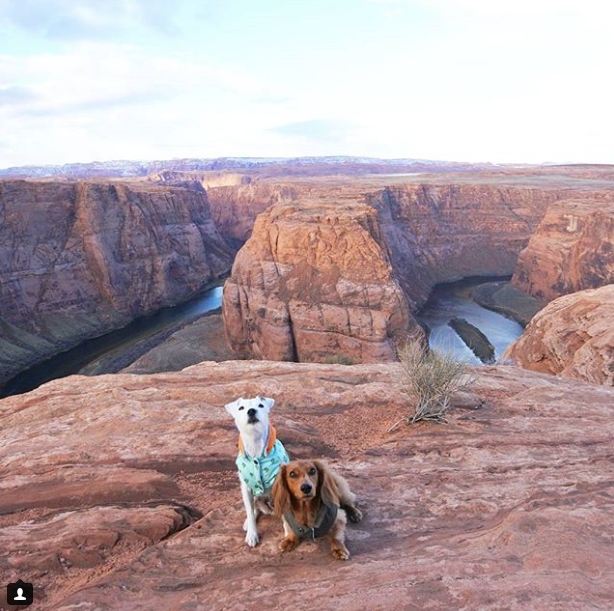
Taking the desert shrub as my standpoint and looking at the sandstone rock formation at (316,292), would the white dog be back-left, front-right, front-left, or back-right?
back-left

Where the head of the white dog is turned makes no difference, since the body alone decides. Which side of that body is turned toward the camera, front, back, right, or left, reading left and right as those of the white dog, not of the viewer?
front

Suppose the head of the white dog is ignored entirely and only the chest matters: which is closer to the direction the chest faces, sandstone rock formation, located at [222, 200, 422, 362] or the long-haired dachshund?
the long-haired dachshund

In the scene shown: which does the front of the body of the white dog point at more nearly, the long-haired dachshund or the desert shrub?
the long-haired dachshund

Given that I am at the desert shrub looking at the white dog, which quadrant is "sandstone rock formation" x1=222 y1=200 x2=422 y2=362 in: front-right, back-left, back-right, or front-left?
back-right

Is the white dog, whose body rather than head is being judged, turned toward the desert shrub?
no

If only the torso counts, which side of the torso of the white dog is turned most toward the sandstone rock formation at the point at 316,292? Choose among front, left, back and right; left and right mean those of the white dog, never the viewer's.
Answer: back

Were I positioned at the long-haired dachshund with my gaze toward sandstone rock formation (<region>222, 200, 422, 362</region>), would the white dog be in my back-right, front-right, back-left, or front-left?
front-left

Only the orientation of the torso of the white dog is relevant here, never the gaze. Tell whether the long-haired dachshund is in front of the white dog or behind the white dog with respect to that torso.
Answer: in front
